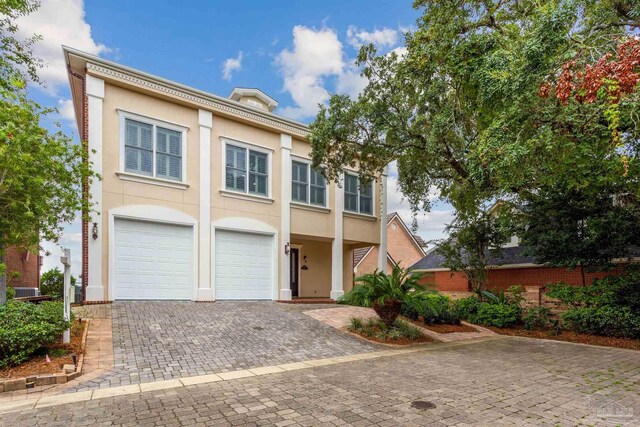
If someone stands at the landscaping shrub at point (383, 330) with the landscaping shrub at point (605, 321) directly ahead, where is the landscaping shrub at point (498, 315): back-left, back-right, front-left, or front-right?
front-left

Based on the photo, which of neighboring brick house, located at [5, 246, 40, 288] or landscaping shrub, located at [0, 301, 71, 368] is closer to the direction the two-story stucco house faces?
the landscaping shrub

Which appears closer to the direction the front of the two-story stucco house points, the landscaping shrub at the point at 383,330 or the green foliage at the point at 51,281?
the landscaping shrub

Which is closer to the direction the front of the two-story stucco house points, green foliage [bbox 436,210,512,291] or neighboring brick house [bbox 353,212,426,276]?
the green foliage

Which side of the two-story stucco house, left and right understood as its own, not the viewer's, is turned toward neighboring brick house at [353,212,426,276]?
left

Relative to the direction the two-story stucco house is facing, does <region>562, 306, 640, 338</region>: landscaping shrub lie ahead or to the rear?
ahead

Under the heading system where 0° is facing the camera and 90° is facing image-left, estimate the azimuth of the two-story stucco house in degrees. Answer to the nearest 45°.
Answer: approximately 315°

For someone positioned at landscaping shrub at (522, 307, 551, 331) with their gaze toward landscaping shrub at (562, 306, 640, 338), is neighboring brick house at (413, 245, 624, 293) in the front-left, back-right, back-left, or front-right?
back-left

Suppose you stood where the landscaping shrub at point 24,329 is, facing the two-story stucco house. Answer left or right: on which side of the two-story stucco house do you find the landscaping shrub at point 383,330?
right

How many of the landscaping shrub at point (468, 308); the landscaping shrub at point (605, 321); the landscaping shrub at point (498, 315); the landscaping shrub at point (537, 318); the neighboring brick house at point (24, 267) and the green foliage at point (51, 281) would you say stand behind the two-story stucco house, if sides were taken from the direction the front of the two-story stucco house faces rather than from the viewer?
2

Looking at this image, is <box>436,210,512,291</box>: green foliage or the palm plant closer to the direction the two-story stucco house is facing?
the palm plant
